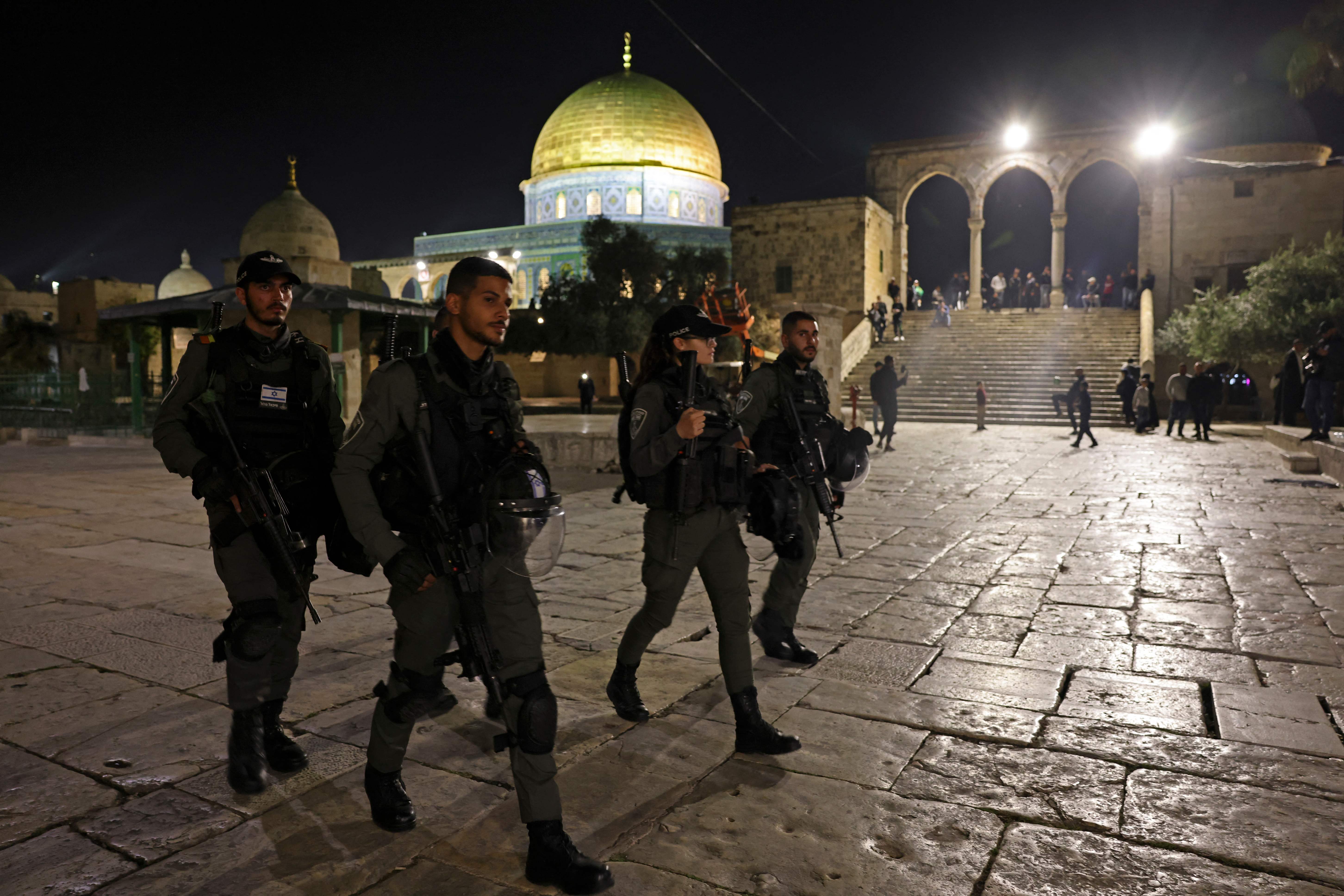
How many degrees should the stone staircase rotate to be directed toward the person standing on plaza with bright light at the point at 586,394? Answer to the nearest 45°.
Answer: approximately 45° to its right

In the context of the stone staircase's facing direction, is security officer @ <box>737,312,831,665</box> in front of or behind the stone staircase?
in front

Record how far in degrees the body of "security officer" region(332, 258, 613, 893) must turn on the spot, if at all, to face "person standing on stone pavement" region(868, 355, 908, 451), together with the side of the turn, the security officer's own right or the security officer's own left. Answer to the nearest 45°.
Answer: approximately 90° to the security officer's own left

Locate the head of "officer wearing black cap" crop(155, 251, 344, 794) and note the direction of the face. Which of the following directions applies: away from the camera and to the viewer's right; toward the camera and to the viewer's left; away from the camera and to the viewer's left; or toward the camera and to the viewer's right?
toward the camera and to the viewer's right

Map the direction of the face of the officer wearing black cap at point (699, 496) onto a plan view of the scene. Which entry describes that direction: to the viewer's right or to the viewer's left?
to the viewer's right

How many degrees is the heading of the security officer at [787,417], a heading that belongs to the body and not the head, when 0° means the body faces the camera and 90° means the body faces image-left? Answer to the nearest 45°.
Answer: approximately 315°

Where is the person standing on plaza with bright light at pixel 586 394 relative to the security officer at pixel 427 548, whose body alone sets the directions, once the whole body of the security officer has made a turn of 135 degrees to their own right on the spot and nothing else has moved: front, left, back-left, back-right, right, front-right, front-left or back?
right

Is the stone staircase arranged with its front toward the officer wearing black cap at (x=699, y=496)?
yes

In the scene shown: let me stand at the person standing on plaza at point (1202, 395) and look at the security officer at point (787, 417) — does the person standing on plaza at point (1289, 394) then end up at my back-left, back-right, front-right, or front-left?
back-left
